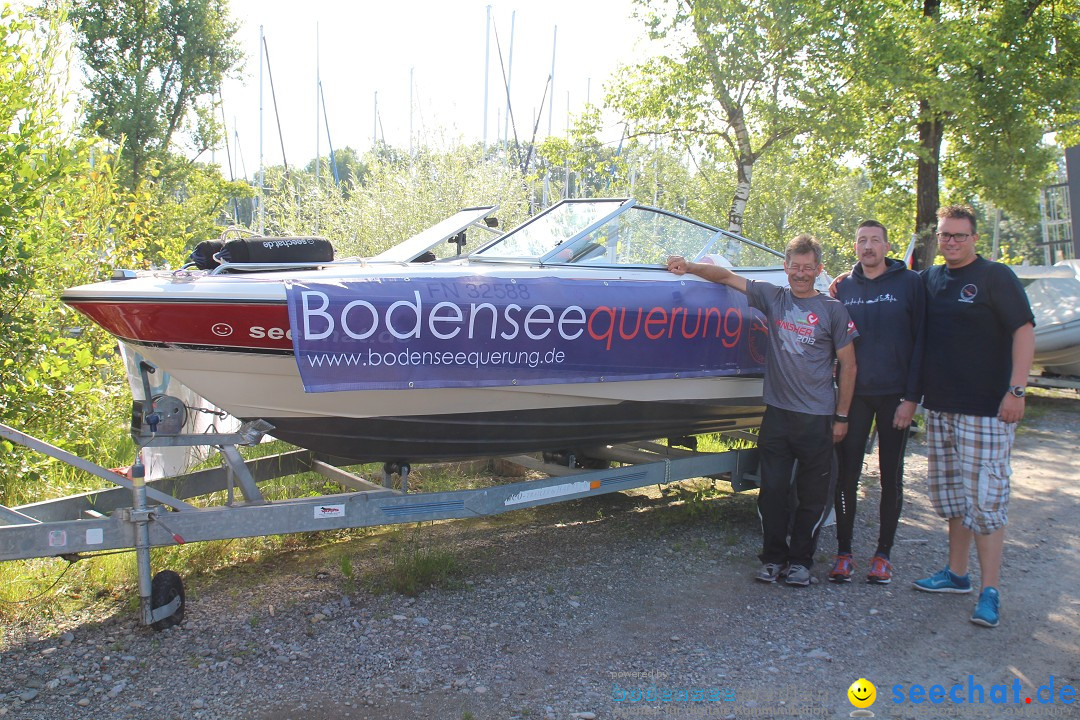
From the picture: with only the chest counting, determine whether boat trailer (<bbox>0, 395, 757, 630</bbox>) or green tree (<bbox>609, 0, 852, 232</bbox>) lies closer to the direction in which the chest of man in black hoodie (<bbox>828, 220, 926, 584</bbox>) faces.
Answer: the boat trailer

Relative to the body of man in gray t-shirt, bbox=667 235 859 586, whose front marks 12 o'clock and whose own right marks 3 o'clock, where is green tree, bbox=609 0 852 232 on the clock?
The green tree is roughly at 6 o'clock from the man in gray t-shirt.

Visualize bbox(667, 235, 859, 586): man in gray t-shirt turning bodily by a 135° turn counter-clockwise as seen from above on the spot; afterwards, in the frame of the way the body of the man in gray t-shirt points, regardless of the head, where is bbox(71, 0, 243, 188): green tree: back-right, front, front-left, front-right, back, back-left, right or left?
left

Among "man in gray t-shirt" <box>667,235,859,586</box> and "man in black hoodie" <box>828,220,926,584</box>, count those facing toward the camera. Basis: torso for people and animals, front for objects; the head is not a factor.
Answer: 2

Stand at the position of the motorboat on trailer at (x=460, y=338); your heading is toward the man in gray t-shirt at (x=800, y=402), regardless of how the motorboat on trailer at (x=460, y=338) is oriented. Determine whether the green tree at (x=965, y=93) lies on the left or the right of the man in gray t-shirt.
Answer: left

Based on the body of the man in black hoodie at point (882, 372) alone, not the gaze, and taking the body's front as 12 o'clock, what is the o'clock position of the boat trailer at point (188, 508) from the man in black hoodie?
The boat trailer is roughly at 2 o'clock from the man in black hoodie.

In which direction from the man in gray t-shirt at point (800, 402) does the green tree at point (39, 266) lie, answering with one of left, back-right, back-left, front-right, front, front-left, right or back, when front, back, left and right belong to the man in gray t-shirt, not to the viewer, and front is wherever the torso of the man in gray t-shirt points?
right
